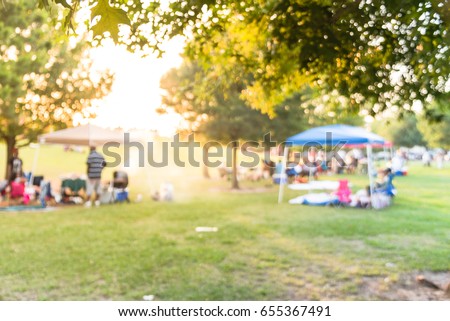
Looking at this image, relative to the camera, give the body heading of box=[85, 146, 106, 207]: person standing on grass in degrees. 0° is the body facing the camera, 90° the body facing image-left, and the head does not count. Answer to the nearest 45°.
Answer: approximately 180°

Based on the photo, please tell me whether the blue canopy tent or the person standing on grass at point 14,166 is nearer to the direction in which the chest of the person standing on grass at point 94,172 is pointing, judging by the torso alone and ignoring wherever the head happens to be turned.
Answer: the person standing on grass

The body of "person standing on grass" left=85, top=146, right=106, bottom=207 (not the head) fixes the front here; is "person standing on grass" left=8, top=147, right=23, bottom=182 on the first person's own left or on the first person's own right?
on the first person's own left

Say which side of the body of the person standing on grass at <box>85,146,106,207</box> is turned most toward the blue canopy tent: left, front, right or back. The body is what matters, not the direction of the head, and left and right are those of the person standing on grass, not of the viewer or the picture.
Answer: right
